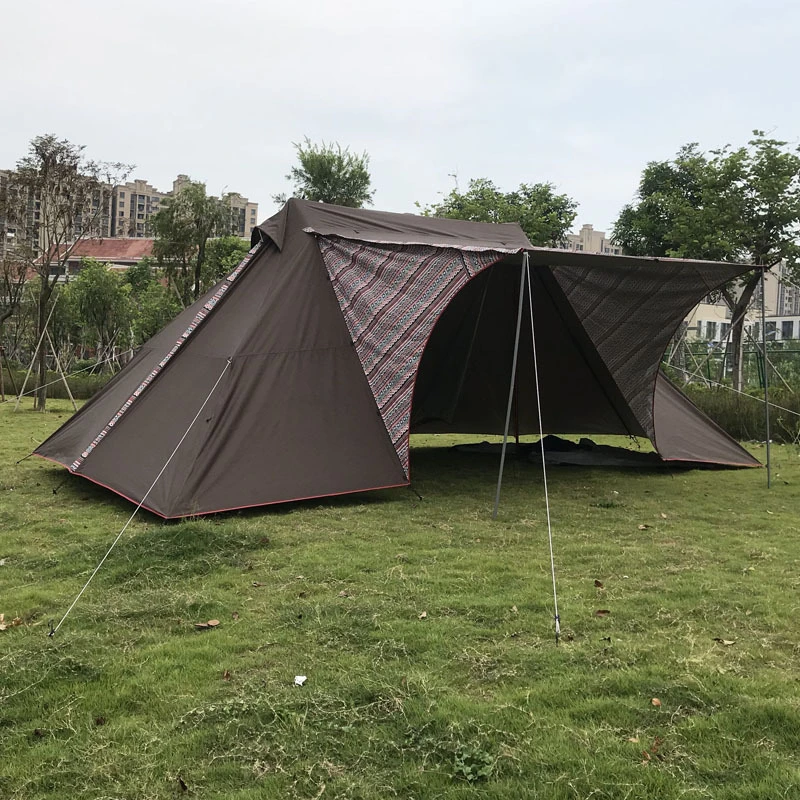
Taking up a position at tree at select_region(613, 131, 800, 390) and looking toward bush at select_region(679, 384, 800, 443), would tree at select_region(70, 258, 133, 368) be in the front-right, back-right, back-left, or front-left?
back-right

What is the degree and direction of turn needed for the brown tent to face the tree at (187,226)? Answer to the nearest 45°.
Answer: approximately 135° to its left

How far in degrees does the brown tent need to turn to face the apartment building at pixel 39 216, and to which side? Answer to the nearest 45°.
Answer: approximately 180°

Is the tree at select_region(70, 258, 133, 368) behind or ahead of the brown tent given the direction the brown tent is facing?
behind

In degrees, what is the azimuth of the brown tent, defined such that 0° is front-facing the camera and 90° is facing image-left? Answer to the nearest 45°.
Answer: approximately 315°

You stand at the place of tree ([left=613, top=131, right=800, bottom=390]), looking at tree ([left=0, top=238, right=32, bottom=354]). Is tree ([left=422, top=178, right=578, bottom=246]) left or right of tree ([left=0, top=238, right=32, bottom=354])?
right

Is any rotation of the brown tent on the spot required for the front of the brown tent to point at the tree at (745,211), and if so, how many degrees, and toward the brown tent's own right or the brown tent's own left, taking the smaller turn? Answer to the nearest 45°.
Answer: approximately 90° to the brown tent's own left
